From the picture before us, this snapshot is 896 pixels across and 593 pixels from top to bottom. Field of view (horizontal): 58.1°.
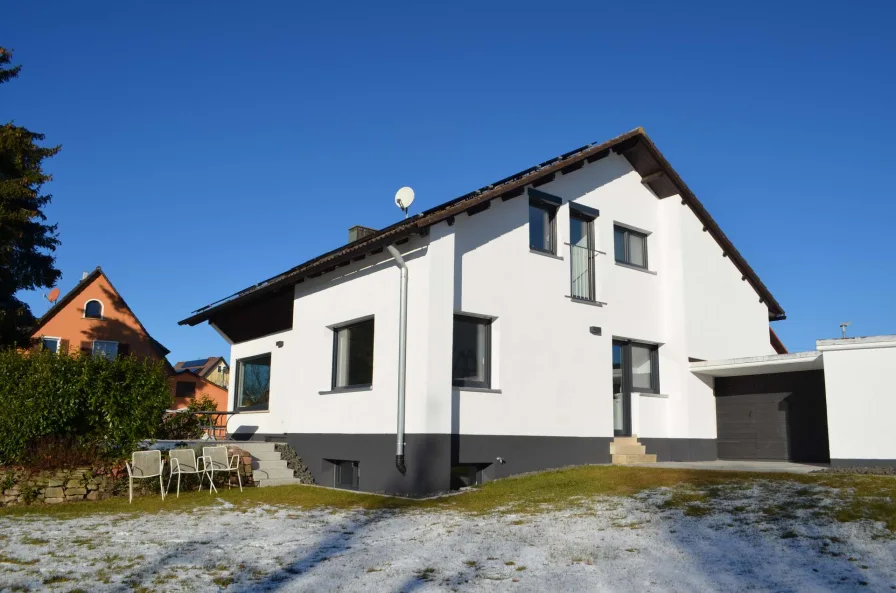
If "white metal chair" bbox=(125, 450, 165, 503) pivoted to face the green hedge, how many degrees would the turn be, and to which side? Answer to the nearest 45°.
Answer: approximately 135° to its right

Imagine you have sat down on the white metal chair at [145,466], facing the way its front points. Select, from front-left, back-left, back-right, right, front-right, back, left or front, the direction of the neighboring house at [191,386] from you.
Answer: back

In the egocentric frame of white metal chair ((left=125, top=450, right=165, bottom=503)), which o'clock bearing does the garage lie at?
The garage is roughly at 9 o'clock from the white metal chair.

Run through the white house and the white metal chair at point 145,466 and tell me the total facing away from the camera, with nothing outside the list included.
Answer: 0

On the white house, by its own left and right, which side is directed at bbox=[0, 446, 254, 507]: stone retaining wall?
right

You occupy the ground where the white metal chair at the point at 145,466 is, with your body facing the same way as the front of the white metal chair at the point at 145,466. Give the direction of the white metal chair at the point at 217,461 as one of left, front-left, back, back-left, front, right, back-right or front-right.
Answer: back-left

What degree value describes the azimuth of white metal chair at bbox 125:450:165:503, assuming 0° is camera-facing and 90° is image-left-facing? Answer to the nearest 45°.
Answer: approximately 0°

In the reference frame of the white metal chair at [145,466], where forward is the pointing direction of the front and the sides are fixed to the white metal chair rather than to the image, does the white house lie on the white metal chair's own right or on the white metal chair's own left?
on the white metal chair's own left
